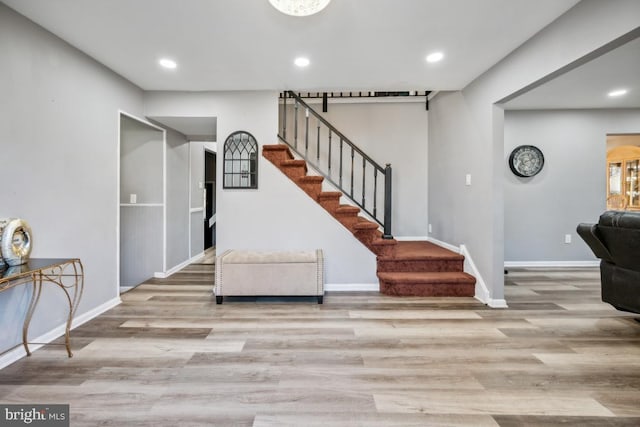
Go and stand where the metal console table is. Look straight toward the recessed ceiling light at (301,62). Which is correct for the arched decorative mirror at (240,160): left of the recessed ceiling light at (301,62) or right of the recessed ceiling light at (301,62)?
left

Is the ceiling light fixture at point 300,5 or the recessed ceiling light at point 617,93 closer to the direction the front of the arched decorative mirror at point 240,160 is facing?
the ceiling light fixture

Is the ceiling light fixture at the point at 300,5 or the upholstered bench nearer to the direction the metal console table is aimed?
the ceiling light fixture

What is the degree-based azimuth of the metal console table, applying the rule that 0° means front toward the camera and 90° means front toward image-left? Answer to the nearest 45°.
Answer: approximately 315°

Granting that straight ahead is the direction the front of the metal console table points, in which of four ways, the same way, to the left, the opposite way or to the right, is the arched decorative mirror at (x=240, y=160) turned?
to the right

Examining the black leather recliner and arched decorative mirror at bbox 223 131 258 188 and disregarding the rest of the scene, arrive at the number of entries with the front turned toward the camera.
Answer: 1

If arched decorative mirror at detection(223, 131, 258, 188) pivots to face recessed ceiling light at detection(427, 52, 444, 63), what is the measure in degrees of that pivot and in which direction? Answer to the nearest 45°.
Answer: approximately 45° to its left

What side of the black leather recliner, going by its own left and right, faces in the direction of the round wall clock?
left
